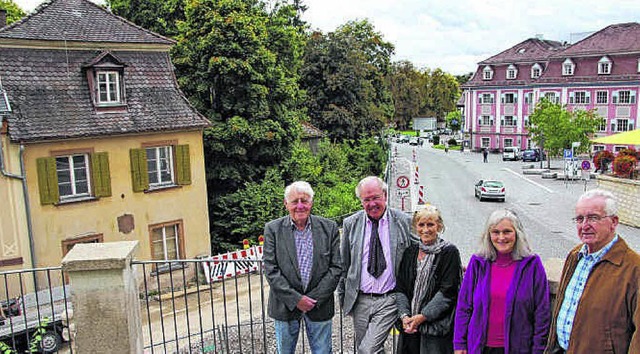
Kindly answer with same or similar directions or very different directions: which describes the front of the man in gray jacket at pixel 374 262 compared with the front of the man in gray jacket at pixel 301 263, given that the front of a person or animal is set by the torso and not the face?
same or similar directions

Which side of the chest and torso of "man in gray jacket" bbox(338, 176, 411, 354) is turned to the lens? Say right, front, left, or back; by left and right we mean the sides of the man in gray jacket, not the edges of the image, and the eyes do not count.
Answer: front

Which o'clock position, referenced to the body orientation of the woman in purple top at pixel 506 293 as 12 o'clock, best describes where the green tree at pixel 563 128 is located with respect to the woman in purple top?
The green tree is roughly at 6 o'clock from the woman in purple top.

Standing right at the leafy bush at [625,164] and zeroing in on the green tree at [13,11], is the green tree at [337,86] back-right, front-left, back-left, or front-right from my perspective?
front-right

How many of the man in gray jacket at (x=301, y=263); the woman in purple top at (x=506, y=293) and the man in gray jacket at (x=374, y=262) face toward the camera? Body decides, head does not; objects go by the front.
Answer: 3

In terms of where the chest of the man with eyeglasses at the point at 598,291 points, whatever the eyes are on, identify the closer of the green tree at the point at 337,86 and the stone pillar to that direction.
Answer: the stone pillar

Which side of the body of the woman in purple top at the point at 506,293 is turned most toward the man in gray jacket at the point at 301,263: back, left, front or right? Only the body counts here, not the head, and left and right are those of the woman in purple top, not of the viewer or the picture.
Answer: right

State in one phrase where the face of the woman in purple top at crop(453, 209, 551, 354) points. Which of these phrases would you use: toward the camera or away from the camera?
toward the camera

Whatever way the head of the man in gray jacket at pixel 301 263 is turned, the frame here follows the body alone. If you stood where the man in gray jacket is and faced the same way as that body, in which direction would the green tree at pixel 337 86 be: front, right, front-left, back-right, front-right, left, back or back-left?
back

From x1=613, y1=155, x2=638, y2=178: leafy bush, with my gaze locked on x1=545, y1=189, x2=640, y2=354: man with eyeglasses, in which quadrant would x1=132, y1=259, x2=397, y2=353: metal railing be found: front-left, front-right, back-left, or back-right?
front-right

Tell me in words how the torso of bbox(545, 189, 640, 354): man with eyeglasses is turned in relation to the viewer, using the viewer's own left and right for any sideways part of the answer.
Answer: facing the viewer and to the left of the viewer

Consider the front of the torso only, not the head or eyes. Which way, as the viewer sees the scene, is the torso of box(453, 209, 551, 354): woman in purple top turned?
toward the camera
